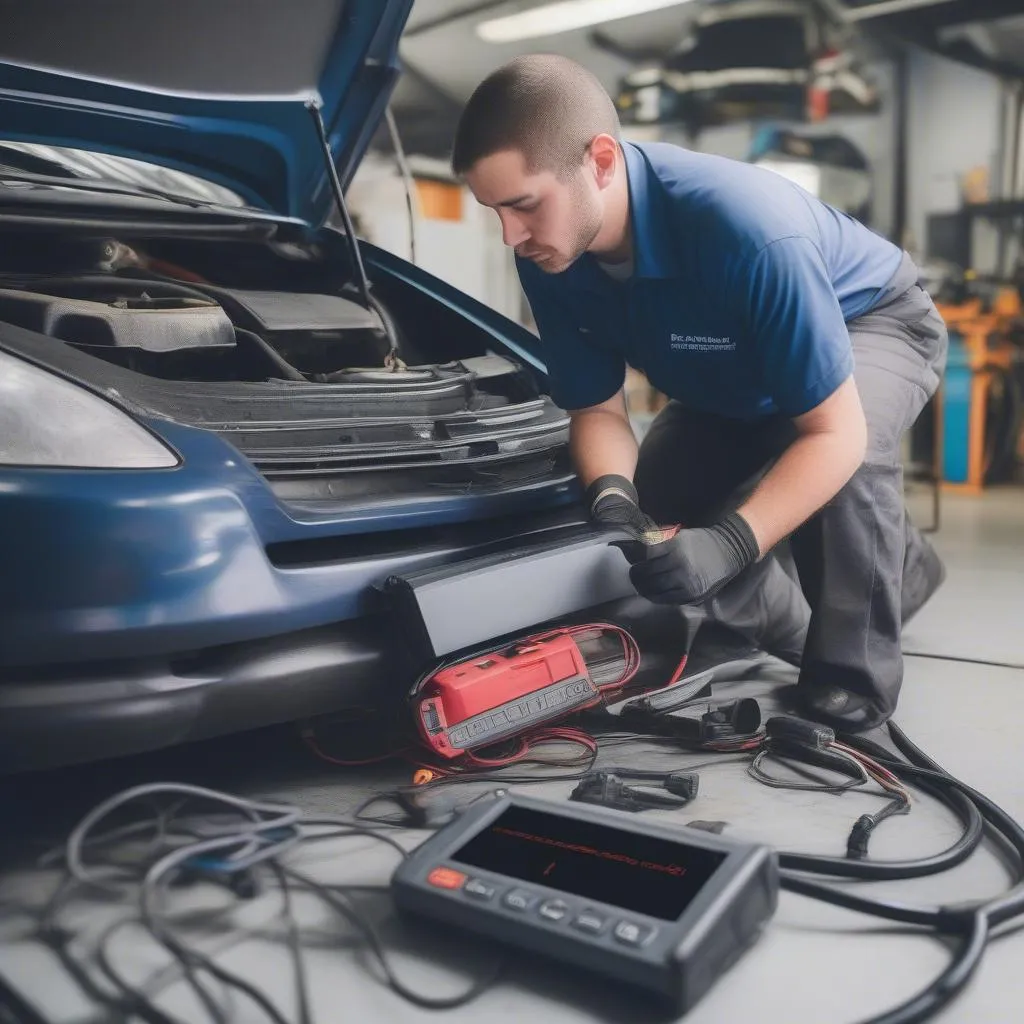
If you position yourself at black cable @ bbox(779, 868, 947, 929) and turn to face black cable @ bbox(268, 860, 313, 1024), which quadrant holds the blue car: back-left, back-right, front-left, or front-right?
front-right

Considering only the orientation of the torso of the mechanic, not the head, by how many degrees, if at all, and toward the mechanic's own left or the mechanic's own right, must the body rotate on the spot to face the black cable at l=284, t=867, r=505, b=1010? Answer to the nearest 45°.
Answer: approximately 45° to the mechanic's own left

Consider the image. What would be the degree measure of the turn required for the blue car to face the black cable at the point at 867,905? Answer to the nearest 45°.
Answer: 0° — it already faces it

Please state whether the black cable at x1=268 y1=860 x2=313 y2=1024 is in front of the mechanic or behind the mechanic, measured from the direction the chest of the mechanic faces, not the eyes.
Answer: in front

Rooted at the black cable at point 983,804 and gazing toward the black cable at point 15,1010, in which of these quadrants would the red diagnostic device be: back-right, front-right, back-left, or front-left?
front-right

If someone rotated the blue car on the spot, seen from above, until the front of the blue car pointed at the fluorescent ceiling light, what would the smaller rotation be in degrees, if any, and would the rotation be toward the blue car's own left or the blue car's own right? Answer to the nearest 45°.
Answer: approximately 135° to the blue car's own left

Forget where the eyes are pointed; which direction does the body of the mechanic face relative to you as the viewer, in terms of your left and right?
facing the viewer and to the left of the viewer

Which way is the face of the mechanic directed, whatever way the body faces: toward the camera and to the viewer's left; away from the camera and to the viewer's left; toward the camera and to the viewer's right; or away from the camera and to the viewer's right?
toward the camera and to the viewer's left

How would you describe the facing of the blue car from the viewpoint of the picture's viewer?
facing the viewer and to the right of the viewer

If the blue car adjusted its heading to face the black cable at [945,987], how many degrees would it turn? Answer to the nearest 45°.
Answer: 0° — it already faces it

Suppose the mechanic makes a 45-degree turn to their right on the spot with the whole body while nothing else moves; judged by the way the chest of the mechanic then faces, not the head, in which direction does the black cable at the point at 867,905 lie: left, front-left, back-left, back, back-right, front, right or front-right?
left

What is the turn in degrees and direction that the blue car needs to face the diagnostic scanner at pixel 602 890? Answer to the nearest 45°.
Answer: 0° — it already faces it

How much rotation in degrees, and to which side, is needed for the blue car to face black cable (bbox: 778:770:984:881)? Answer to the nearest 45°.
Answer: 0° — it already faces it

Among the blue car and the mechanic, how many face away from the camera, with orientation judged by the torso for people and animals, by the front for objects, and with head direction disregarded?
0

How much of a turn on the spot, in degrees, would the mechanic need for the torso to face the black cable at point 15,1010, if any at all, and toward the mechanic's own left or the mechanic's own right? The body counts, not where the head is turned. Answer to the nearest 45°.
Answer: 0° — they already face it
